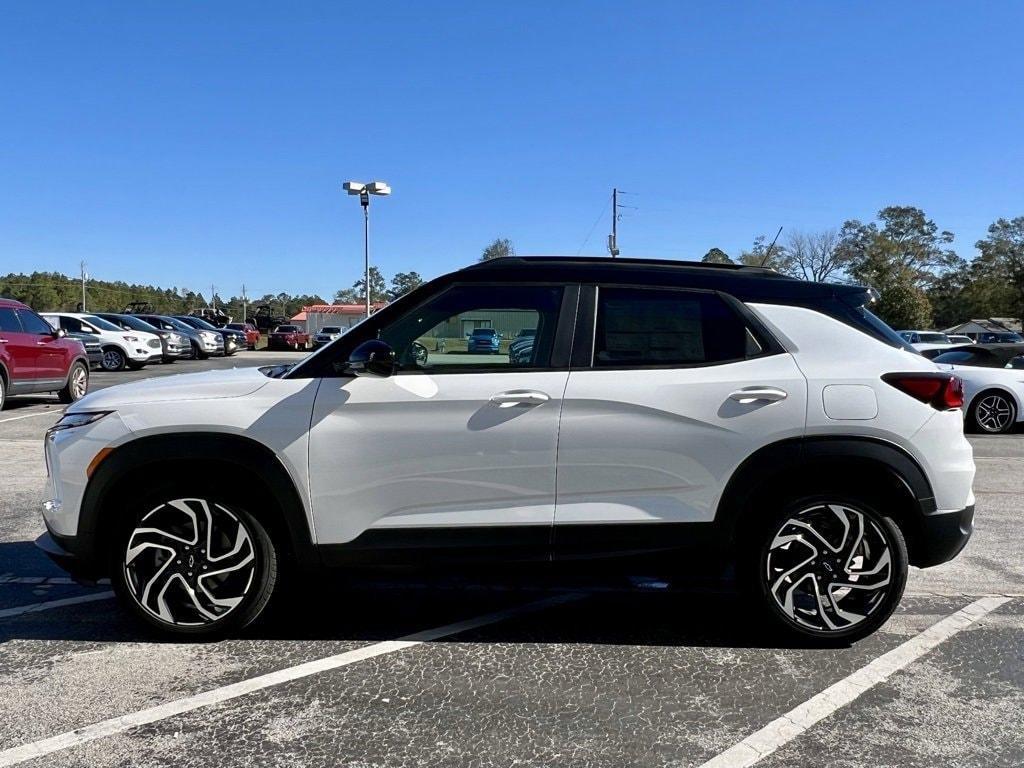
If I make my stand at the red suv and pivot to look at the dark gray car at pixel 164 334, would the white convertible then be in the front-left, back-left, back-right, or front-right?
back-right

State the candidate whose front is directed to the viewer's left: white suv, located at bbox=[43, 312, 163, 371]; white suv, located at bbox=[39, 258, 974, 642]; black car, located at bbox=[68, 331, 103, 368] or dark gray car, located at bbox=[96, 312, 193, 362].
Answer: white suv, located at bbox=[39, 258, 974, 642]

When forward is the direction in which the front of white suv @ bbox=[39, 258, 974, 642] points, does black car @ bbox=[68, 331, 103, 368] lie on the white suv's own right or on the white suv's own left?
on the white suv's own right

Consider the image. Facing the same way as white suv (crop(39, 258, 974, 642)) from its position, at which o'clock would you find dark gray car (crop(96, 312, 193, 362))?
The dark gray car is roughly at 2 o'clock from the white suv.

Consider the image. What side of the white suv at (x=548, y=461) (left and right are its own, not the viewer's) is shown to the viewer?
left

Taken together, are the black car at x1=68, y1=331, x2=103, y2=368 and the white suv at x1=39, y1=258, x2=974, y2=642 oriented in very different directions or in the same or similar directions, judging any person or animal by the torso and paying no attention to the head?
very different directions

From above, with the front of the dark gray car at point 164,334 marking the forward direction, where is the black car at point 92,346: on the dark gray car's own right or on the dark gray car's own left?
on the dark gray car's own right

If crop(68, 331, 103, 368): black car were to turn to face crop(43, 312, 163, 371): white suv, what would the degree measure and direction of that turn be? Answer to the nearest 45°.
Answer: approximately 90° to its left

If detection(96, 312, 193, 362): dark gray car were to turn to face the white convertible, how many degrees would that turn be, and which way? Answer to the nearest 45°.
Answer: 0° — it already faces it
